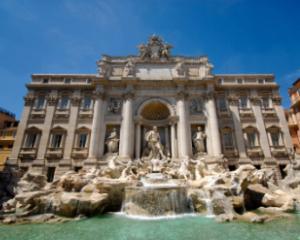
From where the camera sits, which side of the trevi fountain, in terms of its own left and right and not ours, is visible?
front

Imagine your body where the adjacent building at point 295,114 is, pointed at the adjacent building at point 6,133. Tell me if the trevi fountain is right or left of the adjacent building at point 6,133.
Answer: left

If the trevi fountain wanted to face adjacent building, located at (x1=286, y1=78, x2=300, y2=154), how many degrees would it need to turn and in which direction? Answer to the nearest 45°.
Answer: approximately 135° to its left

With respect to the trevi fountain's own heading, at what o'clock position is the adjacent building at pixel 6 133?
The adjacent building is roughly at 4 o'clock from the trevi fountain.

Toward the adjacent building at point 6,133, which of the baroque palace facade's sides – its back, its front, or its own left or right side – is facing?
right
